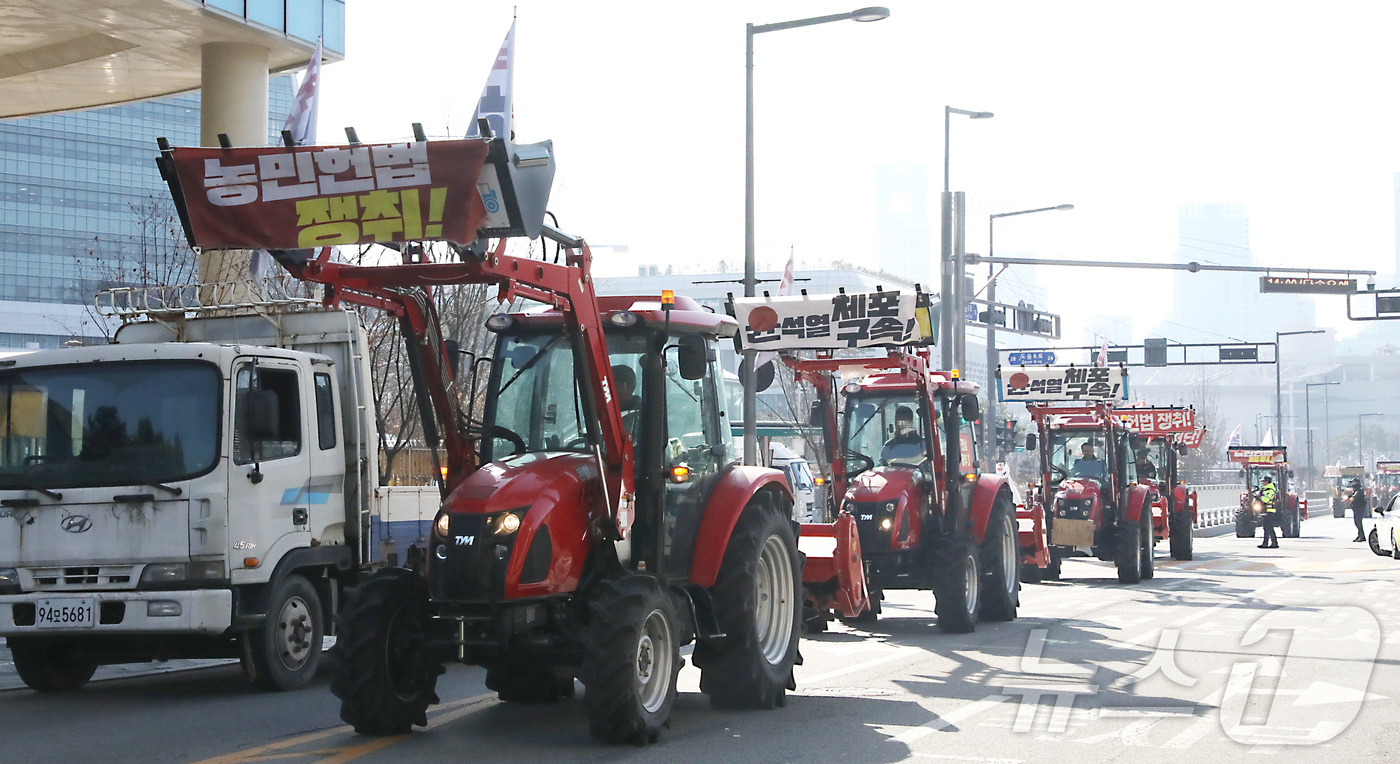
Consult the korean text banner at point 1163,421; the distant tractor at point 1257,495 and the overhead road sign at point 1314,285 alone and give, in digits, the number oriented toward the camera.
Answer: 3

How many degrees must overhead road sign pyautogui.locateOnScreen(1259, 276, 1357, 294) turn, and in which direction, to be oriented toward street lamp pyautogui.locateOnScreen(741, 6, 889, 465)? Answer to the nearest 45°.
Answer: approximately 45° to its right

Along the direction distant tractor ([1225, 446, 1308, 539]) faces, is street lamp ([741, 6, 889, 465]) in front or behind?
in front

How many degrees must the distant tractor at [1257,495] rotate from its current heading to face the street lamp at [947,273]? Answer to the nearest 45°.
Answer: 0° — it already faces it

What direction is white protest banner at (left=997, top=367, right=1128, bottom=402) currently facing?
toward the camera

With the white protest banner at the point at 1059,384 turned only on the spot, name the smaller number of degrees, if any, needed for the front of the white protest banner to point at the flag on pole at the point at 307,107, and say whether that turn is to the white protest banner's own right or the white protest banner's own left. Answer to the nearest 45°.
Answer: approximately 45° to the white protest banner's own right

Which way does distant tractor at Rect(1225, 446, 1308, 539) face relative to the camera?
toward the camera

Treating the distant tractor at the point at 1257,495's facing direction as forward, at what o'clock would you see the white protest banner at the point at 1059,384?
The white protest banner is roughly at 12 o'clock from the distant tractor.

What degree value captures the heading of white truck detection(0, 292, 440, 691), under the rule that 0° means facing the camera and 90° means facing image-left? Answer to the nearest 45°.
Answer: approximately 45°

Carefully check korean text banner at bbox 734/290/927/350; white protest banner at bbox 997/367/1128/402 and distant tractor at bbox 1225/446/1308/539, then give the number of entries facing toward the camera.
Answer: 3

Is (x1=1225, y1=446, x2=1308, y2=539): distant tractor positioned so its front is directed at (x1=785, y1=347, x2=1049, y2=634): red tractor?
yes

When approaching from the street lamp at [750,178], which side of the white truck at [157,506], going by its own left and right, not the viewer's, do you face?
back

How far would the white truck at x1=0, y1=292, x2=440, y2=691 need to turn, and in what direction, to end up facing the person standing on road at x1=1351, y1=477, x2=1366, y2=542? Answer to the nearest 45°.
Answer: approximately 180°

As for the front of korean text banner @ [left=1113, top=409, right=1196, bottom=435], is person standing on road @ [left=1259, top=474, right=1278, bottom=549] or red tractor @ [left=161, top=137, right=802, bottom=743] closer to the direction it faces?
the red tractor

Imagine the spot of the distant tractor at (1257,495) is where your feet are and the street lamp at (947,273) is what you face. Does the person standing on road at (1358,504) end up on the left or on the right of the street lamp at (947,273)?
left

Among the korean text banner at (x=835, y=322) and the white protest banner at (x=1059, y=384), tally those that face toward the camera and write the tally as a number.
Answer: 2

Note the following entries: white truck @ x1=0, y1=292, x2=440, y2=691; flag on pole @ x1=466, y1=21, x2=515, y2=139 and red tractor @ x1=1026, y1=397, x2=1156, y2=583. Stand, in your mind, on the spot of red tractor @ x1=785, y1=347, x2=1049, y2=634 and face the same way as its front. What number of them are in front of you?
2

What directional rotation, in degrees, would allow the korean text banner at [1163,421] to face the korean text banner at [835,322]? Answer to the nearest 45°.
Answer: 0° — it already faces it
